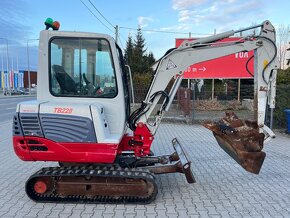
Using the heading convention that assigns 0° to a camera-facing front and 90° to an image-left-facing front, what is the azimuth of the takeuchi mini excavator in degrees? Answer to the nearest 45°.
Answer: approximately 270°
